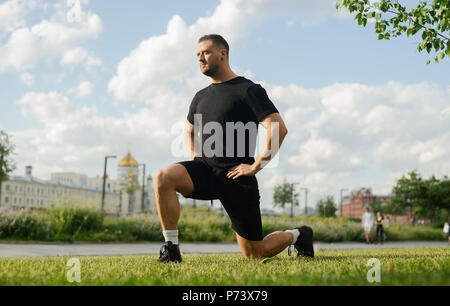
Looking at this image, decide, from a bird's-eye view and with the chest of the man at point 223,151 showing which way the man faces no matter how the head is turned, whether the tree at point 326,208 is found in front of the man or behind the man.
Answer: behind

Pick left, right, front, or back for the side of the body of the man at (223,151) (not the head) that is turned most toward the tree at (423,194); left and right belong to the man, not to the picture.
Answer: back

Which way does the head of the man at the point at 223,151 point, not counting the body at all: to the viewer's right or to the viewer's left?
to the viewer's left

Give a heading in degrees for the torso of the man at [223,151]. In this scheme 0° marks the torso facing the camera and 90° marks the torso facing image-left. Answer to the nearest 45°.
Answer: approximately 45°
